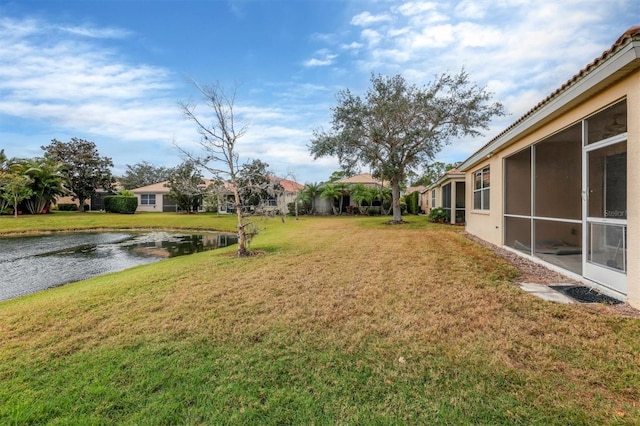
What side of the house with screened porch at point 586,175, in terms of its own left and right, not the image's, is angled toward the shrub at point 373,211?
right

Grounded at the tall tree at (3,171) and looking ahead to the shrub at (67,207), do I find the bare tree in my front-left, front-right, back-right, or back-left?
back-right

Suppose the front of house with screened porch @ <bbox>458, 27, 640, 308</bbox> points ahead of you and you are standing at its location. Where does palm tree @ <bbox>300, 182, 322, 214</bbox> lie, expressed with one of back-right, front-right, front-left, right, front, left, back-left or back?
right

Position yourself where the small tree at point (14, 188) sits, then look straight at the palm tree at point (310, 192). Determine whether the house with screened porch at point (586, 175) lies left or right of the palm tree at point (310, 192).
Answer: right
